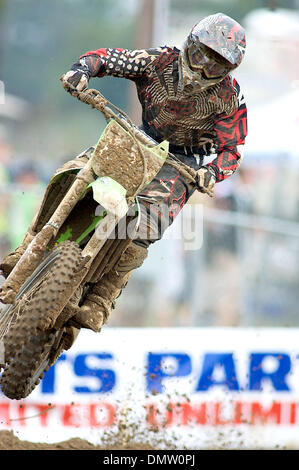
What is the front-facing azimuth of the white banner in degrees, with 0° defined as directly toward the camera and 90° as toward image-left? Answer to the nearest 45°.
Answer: approximately 0°

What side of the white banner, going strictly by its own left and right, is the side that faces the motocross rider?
front

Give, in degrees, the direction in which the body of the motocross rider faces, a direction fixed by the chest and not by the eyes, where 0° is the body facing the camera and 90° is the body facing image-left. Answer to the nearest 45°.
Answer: approximately 0°

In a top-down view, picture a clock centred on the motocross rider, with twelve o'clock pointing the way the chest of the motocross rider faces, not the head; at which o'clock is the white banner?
The white banner is roughly at 6 o'clock from the motocross rider.

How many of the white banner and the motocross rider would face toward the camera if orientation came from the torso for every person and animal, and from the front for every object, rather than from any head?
2

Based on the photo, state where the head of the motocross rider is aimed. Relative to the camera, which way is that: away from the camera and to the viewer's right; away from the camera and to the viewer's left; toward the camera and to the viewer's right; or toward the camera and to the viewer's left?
toward the camera and to the viewer's left
